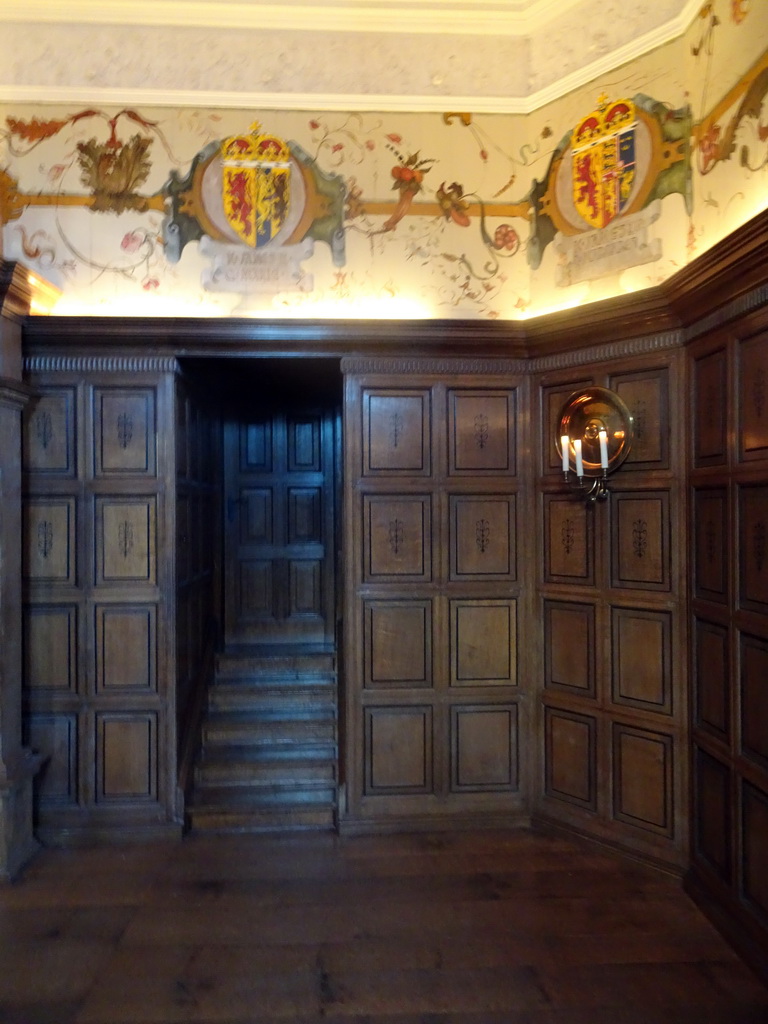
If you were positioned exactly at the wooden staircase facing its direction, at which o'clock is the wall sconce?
The wall sconce is roughly at 10 o'clock from the wooden staircase.

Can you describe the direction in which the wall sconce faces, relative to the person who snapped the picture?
facing the viewer and to the left of the viewer

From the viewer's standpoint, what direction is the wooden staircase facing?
toward the camera

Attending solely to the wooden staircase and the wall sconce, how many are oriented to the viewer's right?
0

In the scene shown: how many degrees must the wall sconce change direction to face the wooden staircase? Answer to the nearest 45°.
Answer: approximately 45° to its right
